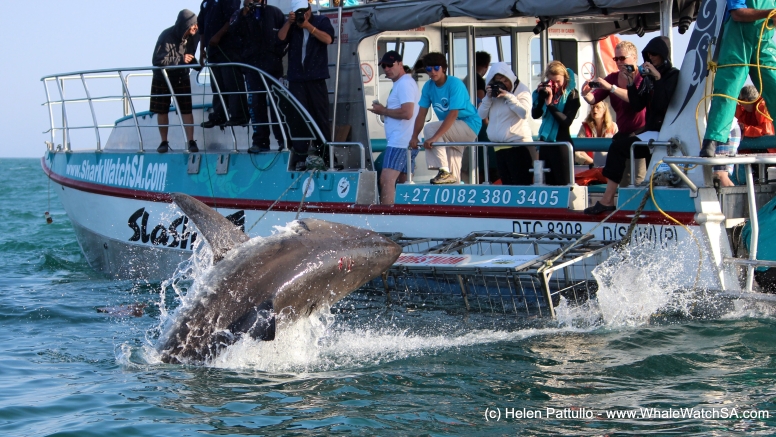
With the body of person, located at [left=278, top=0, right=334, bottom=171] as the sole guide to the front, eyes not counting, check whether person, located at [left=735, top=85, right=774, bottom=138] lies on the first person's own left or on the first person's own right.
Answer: on the first person's own left

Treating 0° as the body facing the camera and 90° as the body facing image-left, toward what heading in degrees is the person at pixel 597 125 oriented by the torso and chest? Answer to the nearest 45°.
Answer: approximately 45°

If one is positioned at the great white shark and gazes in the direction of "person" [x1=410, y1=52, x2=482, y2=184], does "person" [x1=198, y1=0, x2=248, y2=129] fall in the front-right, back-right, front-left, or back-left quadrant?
front-left

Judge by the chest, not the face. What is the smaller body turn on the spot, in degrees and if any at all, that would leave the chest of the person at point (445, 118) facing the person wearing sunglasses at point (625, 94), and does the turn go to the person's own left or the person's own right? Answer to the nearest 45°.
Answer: approximately 135° to the person's own left

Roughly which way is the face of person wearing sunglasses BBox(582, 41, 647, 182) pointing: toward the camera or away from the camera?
toward the camera

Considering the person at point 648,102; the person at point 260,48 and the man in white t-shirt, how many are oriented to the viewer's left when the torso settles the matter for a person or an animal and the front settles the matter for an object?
2

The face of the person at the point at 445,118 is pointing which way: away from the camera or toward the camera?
toward the camera

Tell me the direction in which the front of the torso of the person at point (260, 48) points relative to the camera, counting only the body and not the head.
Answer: toward the camera

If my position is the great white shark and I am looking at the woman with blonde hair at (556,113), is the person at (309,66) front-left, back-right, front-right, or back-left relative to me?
front-left

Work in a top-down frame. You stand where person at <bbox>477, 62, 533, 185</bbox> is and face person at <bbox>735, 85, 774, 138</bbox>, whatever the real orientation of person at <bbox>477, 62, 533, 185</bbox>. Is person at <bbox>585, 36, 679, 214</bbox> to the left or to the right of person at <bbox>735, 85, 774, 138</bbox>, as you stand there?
right

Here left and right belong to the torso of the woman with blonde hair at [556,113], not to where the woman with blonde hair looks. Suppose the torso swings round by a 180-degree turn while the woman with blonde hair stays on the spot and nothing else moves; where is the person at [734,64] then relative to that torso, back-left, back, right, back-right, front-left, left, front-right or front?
right

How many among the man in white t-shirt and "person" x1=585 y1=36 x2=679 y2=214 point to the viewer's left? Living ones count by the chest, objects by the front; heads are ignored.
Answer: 2

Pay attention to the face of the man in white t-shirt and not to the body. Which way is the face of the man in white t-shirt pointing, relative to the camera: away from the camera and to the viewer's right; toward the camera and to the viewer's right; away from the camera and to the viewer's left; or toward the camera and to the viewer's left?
toward the camera and to the viewer's left

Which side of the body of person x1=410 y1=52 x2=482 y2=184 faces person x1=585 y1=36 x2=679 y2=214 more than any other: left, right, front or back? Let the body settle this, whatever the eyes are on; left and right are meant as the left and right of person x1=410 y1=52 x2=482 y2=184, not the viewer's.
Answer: left

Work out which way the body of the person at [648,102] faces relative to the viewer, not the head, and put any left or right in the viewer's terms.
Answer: facing to the left of the viewer
